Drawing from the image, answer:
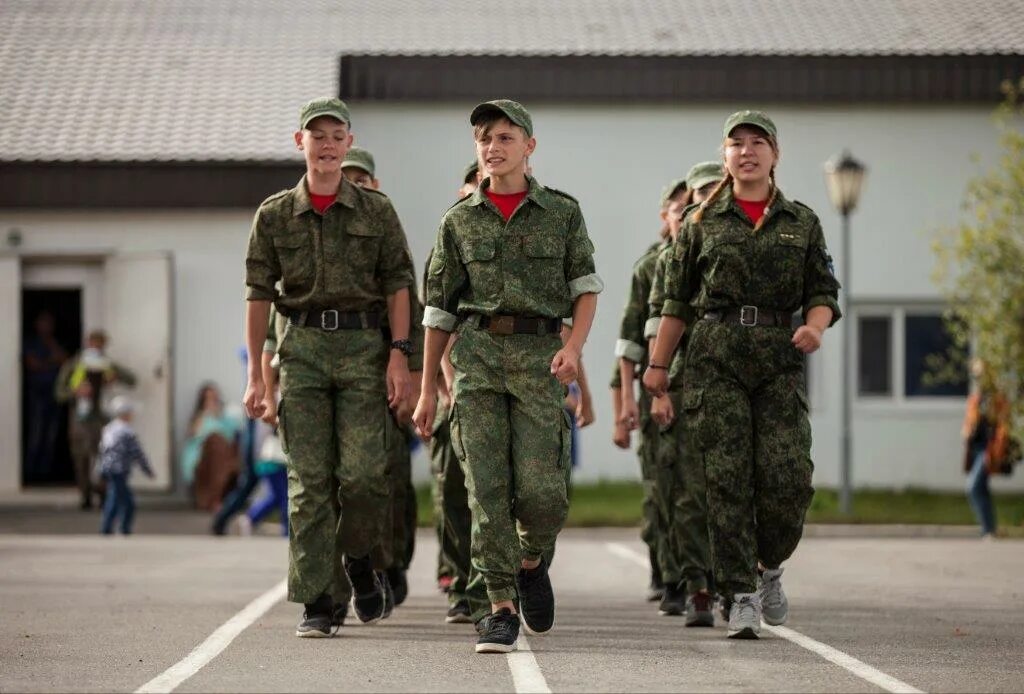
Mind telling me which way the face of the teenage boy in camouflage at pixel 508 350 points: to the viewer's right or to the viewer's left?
to the viewer's left

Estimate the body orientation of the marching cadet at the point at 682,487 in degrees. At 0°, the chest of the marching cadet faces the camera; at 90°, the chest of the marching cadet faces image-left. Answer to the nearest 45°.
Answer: approximately 0°

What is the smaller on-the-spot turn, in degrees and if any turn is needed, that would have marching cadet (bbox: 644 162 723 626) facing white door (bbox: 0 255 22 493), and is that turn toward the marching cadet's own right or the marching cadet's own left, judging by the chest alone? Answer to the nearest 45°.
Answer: approximately 135° to the marching cadet's own right

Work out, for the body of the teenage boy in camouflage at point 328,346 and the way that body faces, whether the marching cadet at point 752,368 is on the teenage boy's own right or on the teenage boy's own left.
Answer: on the teenage boy's own left

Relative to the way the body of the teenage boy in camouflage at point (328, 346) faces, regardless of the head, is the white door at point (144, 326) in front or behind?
behind

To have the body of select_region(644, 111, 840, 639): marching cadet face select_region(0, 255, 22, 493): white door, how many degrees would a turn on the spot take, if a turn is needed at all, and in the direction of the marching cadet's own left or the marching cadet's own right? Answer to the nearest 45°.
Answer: approximately 135° to the marching cadet's own right

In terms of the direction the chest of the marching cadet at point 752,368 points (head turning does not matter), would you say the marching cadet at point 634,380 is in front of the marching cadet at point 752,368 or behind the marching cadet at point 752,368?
behind
